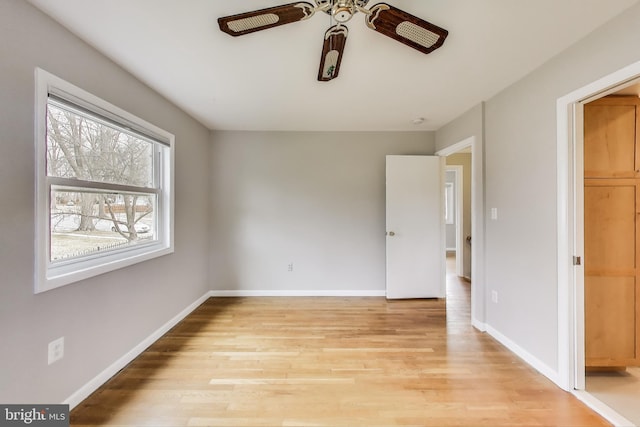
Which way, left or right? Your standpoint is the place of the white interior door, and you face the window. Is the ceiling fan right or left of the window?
left

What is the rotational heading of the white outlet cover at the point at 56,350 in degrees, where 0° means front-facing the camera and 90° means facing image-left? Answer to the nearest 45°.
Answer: approximately 315°

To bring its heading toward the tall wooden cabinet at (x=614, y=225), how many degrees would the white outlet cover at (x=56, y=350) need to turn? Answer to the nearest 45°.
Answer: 0° — it already faces it

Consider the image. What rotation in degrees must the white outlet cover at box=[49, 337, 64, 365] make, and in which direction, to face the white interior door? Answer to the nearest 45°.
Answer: approximately 45° to its left
